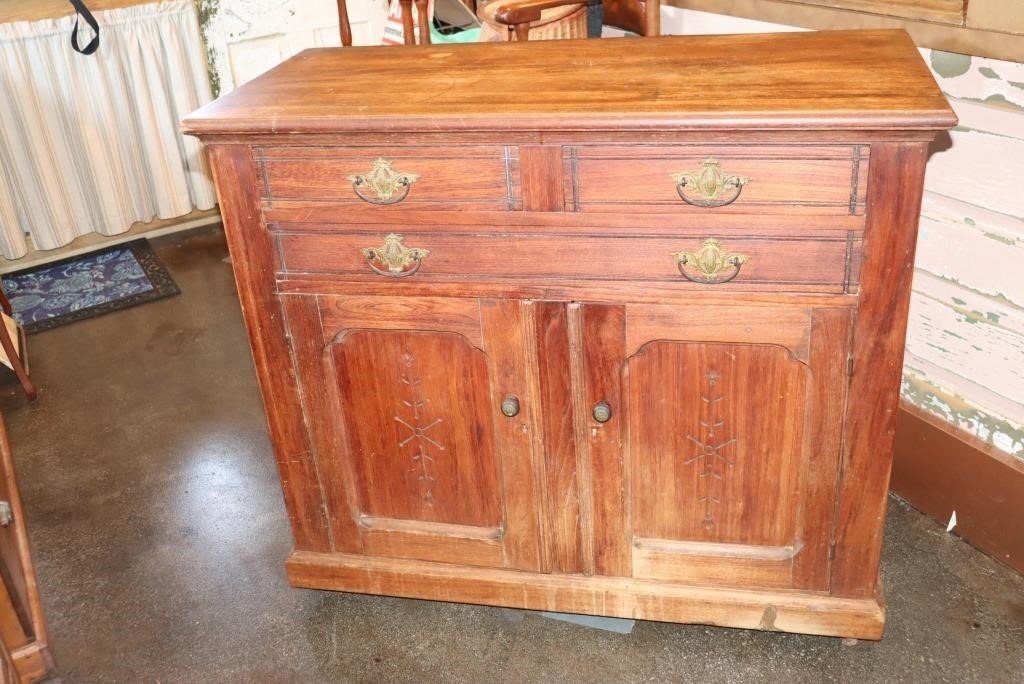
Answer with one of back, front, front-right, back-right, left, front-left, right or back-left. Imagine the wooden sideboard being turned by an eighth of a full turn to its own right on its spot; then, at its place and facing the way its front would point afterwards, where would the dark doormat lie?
right

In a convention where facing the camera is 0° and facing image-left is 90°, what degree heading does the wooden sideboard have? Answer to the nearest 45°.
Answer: approximately 0°

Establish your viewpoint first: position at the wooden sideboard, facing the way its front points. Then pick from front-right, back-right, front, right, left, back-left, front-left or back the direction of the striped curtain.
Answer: back-right

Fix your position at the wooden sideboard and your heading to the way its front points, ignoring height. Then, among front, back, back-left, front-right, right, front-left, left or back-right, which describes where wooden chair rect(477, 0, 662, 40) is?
back

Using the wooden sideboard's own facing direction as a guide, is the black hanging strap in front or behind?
behind
